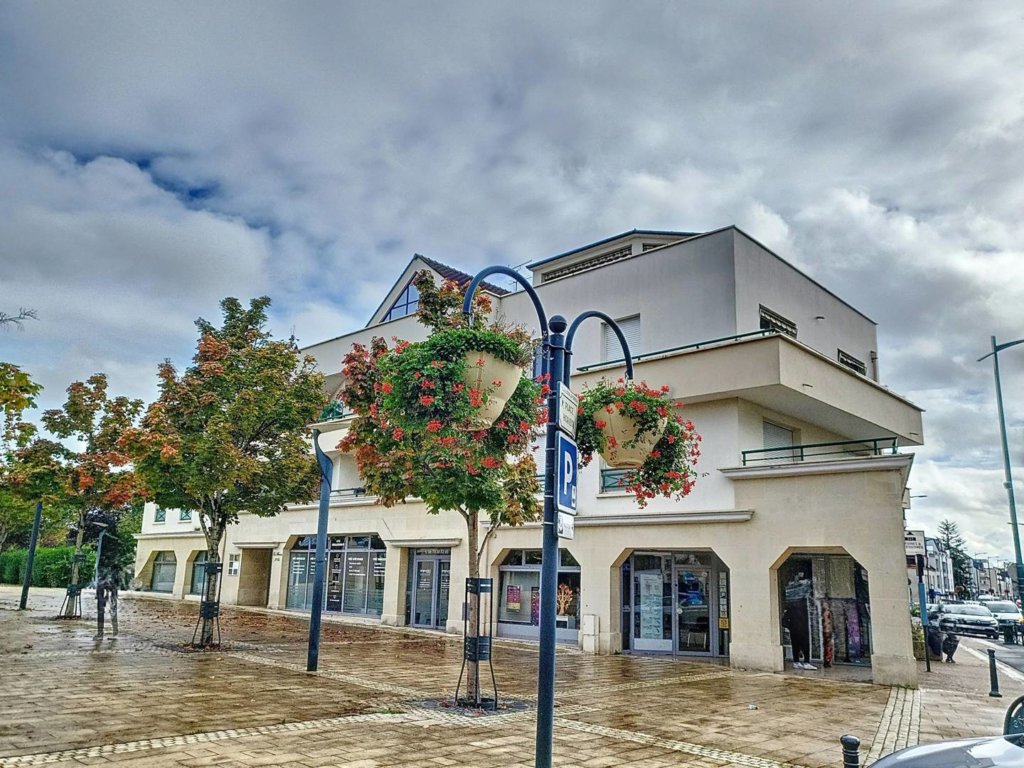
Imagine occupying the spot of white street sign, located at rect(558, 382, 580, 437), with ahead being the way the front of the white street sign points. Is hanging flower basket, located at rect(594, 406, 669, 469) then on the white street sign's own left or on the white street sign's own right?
on the white street sign's own left

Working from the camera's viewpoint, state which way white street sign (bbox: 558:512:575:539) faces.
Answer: facing the viewer and to the right of the viewer

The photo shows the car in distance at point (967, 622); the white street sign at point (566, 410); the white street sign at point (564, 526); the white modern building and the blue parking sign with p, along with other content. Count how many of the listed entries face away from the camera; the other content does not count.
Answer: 0

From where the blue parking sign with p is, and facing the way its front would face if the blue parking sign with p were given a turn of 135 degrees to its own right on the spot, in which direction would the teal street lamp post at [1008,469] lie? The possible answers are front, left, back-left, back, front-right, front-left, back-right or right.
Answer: back-right

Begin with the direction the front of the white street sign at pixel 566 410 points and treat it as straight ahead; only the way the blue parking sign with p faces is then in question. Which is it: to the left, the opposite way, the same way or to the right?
the same way

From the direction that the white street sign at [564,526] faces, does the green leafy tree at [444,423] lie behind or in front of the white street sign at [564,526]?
behind

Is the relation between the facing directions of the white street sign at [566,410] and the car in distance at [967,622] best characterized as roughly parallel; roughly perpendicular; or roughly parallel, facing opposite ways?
roughly parallel

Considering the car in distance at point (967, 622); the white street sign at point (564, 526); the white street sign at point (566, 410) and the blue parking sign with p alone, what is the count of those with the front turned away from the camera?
0

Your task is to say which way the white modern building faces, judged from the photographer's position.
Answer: facing the viewer and to the left of the viewer

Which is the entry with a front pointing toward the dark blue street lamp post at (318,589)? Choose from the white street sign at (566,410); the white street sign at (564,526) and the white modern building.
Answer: the white modern building

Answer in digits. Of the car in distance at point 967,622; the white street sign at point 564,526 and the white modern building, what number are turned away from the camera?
0

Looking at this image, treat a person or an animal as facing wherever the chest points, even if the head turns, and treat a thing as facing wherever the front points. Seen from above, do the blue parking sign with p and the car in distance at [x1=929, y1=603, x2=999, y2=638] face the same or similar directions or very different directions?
same or similar directions

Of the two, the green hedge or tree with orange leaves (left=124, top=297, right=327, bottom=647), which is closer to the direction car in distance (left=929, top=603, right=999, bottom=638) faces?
the tree with orange leaves

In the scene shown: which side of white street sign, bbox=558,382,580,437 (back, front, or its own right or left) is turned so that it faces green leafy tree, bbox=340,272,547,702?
back
